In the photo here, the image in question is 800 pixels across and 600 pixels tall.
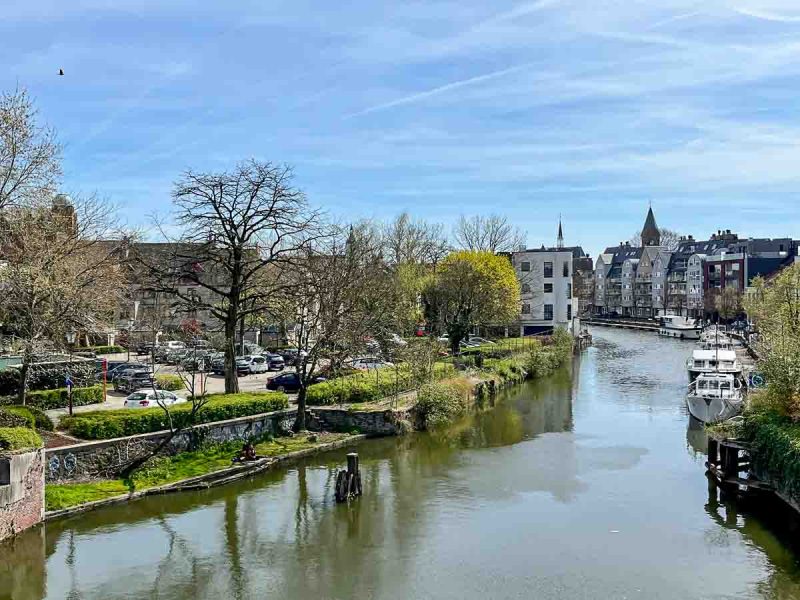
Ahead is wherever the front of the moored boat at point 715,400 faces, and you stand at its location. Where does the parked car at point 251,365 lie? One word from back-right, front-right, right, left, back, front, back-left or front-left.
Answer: right

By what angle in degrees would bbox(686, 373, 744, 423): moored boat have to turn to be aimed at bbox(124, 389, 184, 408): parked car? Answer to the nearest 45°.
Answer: approximately 45° to its right

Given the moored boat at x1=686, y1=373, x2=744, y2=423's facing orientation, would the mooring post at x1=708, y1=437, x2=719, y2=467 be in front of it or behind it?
in front

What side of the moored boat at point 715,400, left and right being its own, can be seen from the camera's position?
front

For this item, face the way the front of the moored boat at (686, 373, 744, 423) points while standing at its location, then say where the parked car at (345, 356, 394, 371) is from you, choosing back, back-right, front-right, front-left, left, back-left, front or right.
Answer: right

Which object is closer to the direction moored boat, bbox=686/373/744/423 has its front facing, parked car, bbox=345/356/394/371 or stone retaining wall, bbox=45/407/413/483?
the stone retaining wall

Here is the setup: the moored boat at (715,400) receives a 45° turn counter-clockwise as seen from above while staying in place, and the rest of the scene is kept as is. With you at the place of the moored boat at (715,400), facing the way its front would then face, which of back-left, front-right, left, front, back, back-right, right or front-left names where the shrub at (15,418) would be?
right

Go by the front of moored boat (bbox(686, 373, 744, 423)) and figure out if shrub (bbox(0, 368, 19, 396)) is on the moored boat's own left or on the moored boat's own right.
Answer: on the moored boat's own right

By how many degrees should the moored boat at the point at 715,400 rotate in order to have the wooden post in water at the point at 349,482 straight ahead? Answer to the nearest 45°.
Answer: approximately 45° to its right

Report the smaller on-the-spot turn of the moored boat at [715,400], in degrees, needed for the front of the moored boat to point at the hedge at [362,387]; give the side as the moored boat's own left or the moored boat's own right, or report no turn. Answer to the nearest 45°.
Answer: approximately 90° to the moored boat's own right

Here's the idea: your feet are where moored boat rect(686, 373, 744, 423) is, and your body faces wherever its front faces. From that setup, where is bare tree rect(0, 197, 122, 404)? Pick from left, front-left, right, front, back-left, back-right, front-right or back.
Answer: front-right

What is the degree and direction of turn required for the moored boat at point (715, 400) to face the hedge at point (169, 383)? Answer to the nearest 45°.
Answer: approximately 90° to its right

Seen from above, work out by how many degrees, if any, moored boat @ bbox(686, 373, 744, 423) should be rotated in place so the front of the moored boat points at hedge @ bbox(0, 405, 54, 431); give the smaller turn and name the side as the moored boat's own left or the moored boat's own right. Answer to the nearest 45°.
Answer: approximately 45° to the moored boat's own right

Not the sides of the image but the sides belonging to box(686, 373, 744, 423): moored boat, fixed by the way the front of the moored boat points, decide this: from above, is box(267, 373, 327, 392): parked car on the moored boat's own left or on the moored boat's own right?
on the moored boat's own right
